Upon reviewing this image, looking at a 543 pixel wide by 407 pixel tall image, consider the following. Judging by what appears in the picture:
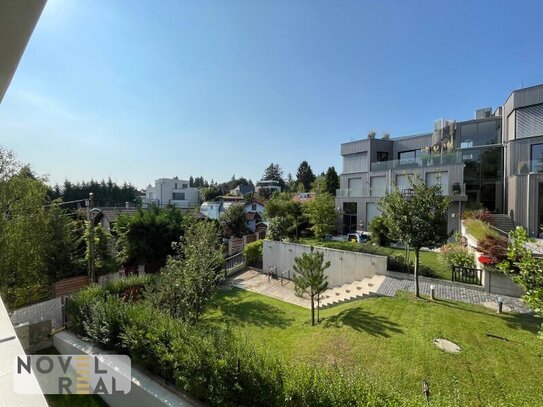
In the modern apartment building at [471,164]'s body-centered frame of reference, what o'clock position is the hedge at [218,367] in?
The hedge is roughly at 11 o'clock from the modern apartment building.

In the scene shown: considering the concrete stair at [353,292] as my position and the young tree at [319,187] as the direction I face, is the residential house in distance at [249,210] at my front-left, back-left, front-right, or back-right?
front-left

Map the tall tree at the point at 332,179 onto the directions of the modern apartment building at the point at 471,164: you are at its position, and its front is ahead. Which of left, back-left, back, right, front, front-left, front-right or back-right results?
right

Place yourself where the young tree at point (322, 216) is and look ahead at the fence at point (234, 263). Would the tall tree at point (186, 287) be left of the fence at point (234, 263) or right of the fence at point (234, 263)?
left

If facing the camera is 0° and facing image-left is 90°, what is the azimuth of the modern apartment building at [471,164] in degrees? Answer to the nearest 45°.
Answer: approximately 45°

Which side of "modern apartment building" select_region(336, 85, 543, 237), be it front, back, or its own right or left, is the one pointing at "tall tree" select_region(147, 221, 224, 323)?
front

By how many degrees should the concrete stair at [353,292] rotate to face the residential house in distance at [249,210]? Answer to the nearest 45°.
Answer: approximately 45° to its right

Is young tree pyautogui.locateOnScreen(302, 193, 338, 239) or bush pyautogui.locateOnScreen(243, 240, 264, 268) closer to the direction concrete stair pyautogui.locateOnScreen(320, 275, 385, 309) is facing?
the bush

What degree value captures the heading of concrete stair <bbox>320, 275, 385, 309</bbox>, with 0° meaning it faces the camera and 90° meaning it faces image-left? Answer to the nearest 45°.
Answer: approximately 90°

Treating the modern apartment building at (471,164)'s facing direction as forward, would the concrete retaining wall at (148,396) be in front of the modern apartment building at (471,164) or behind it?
in front

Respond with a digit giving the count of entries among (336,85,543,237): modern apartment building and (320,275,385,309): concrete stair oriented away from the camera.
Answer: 0

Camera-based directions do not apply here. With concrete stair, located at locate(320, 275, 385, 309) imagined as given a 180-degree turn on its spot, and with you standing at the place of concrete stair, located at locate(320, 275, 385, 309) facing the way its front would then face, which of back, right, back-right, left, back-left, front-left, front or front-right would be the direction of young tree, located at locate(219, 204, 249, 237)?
back-left
